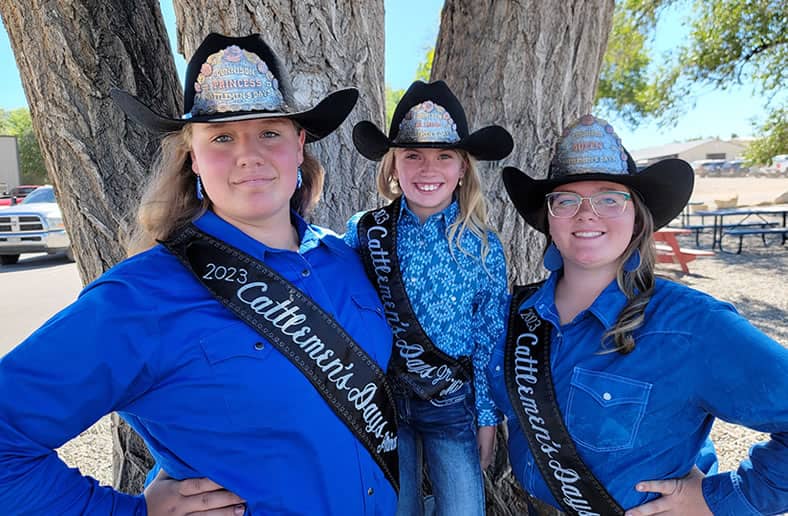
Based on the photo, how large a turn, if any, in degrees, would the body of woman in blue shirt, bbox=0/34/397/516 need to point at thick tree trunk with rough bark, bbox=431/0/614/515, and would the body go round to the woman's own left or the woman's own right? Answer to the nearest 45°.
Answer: approximately 90° to the woman's own left

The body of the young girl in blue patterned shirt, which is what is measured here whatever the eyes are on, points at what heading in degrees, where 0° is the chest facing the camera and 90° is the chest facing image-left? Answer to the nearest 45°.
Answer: approximately 0°

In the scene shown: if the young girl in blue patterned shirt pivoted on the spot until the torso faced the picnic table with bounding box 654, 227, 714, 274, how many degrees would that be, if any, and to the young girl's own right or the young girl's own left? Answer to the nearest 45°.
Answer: approximately 135° to the young girl's own left

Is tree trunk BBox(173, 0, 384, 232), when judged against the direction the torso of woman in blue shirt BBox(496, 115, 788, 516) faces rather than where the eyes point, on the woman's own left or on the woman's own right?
on the woman's own right

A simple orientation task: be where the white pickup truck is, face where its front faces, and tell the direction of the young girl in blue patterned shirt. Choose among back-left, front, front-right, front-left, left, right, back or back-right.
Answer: front-left

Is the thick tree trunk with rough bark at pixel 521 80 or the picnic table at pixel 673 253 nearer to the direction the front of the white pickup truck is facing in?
the thick tree trunk with rough bark

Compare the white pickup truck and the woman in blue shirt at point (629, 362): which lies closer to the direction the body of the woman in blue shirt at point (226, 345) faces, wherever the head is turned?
the woman in blue shirt
